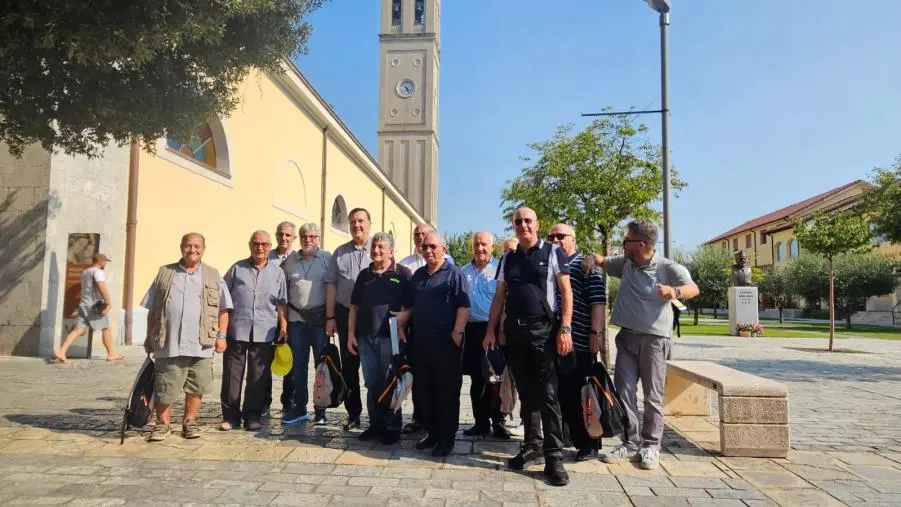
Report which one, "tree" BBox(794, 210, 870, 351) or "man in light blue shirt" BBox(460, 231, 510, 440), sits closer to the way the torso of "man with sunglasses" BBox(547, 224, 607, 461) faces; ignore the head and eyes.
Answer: the man in light blue shirt

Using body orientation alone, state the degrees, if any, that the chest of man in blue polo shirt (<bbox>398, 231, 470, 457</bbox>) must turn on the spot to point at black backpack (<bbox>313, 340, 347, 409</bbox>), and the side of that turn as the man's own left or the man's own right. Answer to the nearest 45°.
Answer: approximately 90° to the man's own right

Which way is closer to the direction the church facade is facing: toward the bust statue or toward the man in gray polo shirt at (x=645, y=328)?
the man in gray polo shirt

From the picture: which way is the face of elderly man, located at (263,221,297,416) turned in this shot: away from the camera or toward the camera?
toward the camera

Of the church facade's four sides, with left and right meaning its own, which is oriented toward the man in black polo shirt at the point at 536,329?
left

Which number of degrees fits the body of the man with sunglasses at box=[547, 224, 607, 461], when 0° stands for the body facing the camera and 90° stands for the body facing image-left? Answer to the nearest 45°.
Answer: approximately 45°

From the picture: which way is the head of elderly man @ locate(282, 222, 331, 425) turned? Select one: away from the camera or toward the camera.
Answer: toward the camera

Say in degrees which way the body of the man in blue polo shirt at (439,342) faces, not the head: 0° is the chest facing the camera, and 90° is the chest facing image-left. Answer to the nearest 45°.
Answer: approximately 45°

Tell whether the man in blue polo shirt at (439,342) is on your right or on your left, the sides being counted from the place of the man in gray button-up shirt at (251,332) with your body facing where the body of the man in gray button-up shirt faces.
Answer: on your left

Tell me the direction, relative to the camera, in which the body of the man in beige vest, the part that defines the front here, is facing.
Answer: toward the camera

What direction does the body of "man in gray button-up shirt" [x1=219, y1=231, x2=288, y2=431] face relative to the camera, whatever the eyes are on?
toward the camera

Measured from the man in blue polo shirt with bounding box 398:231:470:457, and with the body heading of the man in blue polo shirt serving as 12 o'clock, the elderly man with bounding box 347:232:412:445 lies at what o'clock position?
The elderly man is roughly at 3 o'clock from the man in blue polo shirt.

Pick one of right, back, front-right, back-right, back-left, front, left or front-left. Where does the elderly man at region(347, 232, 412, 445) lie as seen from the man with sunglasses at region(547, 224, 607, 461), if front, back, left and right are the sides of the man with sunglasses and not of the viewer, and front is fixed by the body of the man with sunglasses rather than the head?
front-right
